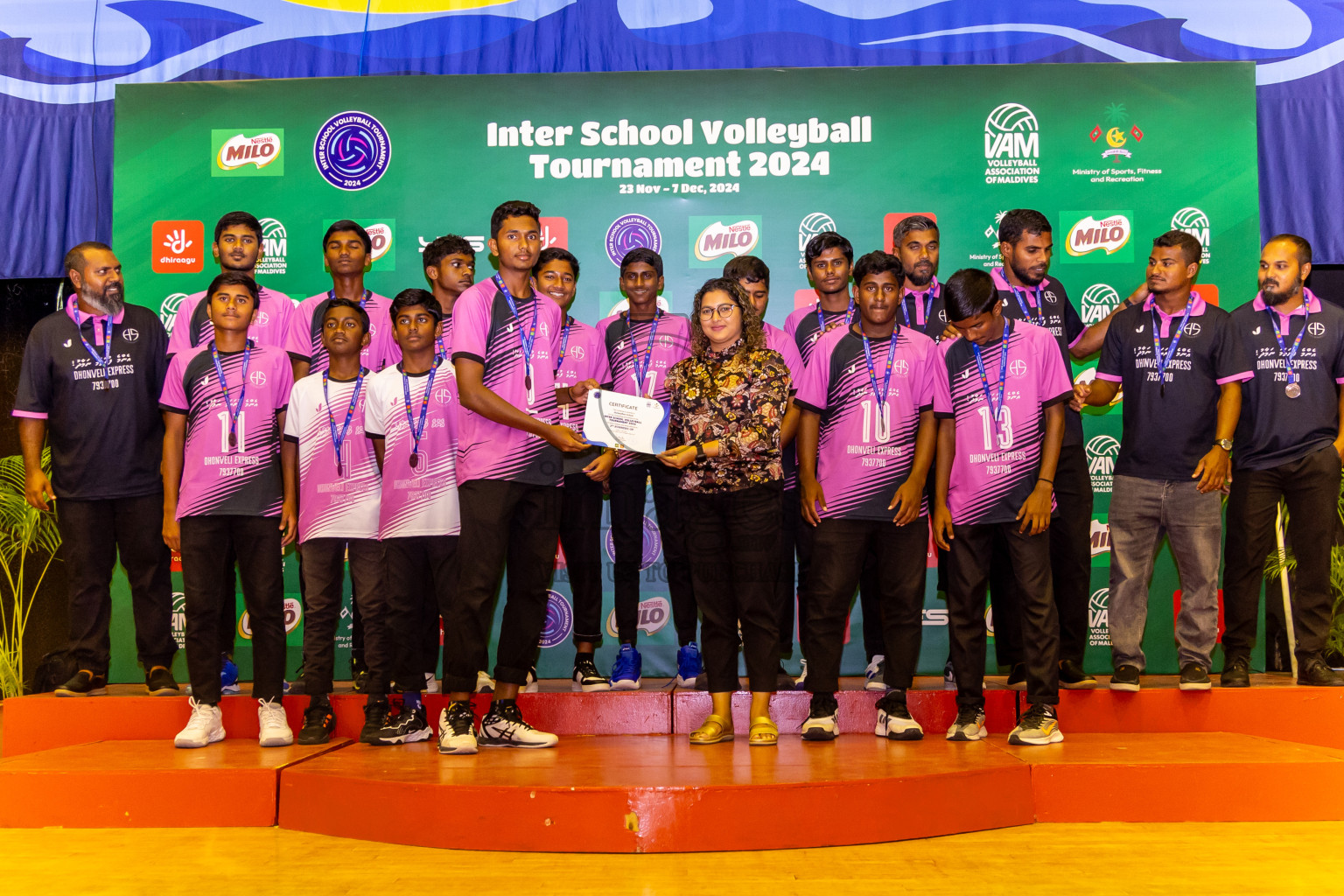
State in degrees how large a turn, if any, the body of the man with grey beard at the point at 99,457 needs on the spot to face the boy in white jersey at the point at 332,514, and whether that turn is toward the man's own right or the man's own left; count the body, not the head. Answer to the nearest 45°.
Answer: approximately 45° to the man's own left

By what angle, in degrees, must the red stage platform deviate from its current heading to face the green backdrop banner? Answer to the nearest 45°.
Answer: approximately 180°

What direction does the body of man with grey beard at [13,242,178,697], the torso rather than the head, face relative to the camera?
toward the camera

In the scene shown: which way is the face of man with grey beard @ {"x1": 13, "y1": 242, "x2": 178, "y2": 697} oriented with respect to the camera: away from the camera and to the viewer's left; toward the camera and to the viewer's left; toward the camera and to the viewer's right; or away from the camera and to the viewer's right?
toward the camera and to the viewer's right

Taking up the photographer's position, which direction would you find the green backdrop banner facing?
facing the viewer

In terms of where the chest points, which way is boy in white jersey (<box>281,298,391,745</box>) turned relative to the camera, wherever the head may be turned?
toward the camera

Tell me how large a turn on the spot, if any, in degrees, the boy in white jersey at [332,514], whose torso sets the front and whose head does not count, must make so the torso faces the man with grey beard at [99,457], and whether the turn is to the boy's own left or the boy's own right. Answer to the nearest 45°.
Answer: approximately 135° to the boy's own right

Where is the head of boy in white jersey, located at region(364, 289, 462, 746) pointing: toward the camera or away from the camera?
toward the camera

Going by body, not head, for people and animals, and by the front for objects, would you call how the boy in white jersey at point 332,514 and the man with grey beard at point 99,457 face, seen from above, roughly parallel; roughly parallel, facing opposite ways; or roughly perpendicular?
roughly parallel

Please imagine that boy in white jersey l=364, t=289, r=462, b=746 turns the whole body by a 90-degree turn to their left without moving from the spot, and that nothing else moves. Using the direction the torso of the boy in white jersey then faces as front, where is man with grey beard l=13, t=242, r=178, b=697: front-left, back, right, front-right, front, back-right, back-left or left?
back-left

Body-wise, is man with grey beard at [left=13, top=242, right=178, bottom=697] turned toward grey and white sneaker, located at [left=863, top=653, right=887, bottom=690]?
no

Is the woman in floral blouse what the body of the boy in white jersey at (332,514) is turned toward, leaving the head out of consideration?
no

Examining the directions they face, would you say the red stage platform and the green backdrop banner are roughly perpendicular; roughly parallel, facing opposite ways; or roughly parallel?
roughly parallel

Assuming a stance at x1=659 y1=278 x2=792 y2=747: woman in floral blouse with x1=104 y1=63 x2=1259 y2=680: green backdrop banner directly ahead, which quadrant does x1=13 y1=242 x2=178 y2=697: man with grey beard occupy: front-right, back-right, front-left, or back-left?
front-left
